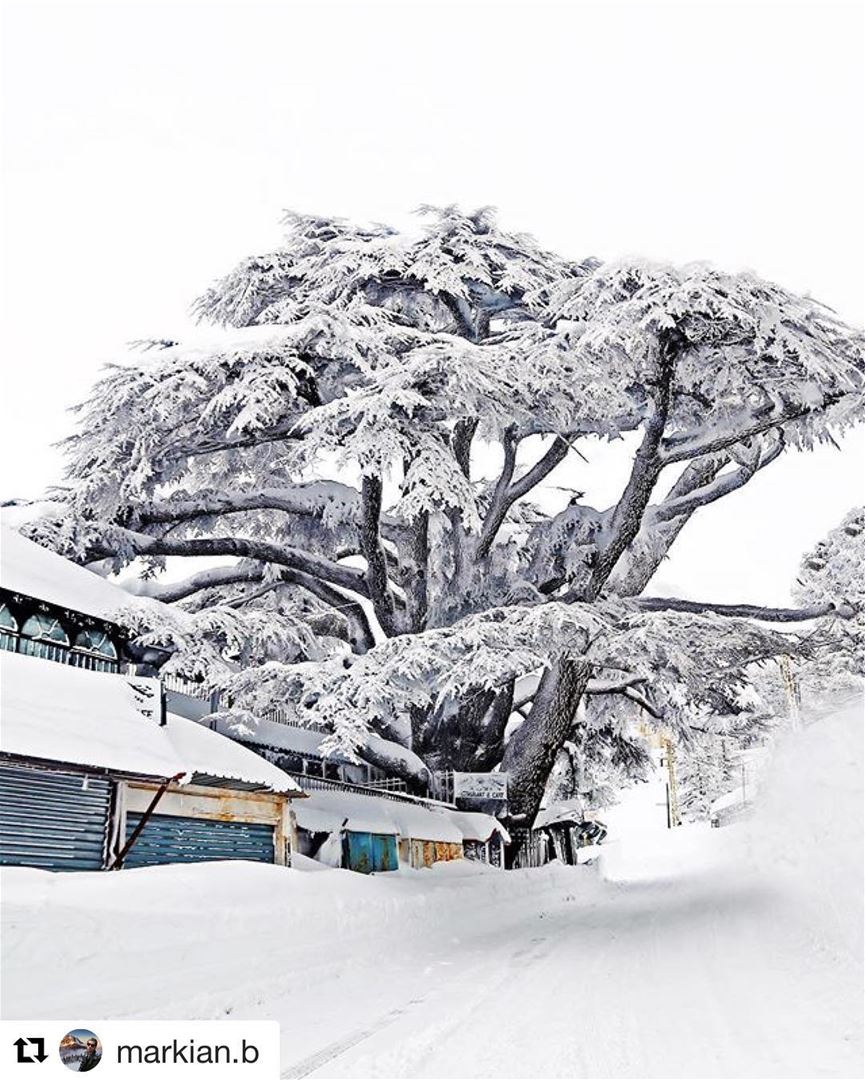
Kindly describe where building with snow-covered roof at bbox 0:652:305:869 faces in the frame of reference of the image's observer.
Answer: facing the viewer and to the right of the viewer

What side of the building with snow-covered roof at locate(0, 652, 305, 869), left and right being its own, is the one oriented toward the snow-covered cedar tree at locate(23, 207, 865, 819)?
left

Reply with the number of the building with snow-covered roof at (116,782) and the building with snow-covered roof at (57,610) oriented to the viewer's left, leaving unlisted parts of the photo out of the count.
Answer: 0
